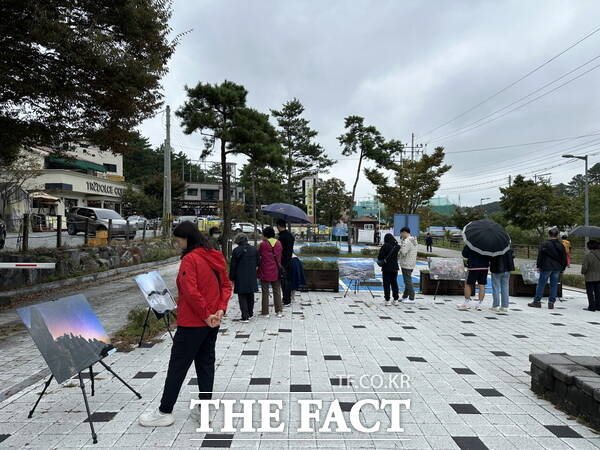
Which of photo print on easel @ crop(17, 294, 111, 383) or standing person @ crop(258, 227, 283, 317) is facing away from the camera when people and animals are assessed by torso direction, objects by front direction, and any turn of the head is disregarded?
the standing person

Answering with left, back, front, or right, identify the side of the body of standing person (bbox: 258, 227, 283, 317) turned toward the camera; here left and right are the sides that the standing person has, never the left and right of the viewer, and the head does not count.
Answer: back

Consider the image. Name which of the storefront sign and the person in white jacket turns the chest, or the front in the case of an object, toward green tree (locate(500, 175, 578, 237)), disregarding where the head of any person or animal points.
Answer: the storefront sign

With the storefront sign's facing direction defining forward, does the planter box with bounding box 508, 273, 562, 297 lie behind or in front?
in front

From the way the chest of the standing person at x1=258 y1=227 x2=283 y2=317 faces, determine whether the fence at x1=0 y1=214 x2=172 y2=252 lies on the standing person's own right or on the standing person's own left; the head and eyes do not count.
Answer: on the standing person's own left

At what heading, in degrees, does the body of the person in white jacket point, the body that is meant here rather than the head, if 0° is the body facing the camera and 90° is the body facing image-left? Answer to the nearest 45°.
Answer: approximately 90°

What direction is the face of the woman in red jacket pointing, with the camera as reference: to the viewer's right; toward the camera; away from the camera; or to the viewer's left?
to the viewer's left

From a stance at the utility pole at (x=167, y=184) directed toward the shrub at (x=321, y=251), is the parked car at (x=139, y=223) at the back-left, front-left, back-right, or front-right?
back-left

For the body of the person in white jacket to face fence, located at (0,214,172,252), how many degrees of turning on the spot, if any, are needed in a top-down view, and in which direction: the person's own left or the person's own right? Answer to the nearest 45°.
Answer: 0° — they already face it

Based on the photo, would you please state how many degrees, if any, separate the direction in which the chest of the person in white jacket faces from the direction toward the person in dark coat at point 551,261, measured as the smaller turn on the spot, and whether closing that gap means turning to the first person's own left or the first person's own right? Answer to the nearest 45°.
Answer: approximately 180°

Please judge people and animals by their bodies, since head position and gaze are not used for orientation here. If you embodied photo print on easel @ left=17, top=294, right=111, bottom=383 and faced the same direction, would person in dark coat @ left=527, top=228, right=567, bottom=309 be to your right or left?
on your left
